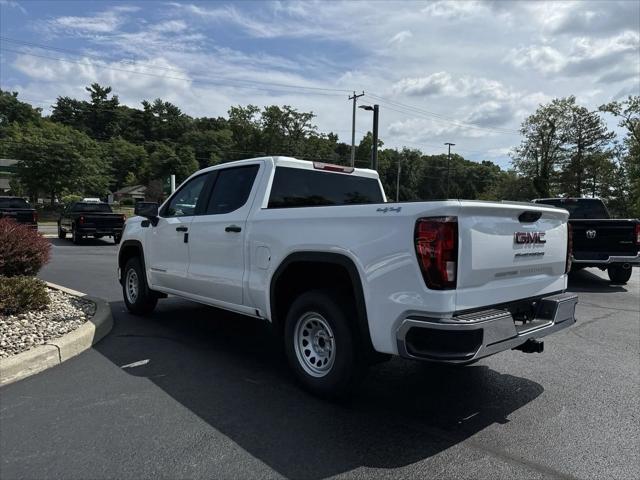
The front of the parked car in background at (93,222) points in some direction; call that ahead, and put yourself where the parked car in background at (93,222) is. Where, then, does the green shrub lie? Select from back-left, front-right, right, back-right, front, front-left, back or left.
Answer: back-left

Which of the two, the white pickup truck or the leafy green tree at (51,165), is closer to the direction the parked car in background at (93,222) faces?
the leafy green tree

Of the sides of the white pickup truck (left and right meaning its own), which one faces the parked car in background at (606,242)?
right

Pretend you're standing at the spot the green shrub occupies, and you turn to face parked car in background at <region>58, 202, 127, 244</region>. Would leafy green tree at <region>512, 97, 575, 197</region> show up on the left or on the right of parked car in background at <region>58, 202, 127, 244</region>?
right

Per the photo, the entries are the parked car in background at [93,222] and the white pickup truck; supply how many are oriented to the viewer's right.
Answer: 0

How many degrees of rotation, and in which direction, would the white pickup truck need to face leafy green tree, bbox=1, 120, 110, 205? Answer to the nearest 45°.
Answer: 0° — it already faces it

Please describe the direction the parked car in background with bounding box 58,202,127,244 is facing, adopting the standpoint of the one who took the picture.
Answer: facing away from the viewer and to the left of the viewer

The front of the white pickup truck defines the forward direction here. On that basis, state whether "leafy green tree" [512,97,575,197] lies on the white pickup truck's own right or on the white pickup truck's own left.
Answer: on the white pickup truck's own right

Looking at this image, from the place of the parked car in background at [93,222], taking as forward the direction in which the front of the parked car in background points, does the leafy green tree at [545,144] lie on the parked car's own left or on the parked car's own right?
on the parked car's own right

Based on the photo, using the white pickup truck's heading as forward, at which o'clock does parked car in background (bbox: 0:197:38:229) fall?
The parked car in background is roughly at 12 o'clock from the white pickup truck.

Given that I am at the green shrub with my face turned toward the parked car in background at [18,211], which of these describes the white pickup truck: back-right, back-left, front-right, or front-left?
back-right

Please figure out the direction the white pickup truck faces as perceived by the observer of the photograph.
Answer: facing away from the viewer and to the left of the viewer
